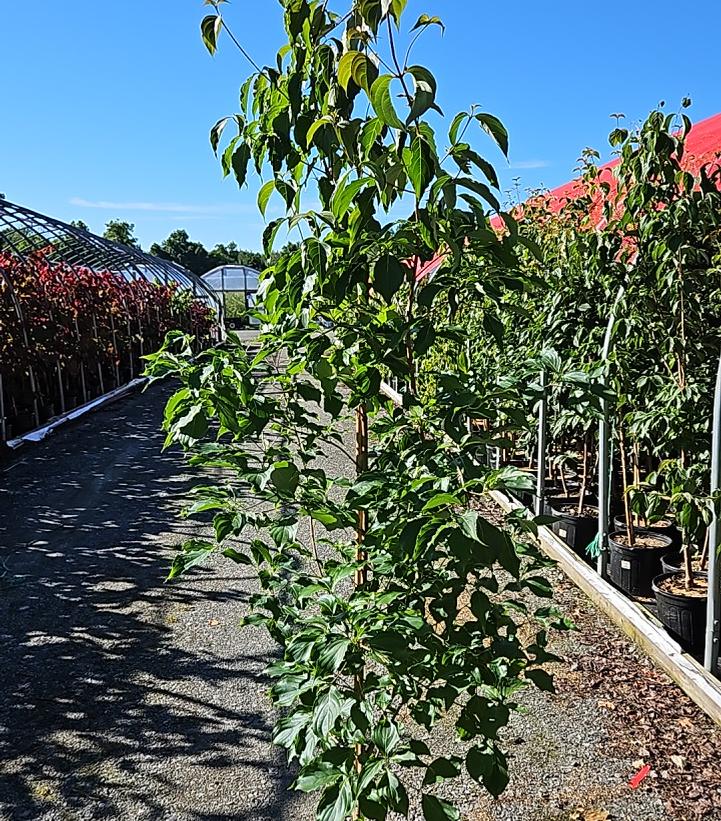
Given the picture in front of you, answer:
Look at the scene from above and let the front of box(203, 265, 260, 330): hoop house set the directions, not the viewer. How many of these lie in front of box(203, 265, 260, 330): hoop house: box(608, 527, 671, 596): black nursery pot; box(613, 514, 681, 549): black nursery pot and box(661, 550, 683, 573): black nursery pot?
3

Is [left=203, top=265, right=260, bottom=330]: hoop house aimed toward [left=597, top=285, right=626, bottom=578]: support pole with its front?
yes

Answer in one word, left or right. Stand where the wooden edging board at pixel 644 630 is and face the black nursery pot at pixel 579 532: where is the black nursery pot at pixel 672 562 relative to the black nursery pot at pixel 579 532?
right

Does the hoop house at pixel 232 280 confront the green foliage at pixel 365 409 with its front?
yes

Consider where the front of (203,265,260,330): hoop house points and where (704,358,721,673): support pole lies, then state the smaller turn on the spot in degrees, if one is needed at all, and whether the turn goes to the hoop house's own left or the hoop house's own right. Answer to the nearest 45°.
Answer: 0° — it already faces it

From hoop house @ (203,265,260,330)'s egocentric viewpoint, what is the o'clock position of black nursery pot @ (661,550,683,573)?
The black nursery pot is roughly at 12 o'clock from the hoop house.

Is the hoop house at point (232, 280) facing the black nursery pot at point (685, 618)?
yes

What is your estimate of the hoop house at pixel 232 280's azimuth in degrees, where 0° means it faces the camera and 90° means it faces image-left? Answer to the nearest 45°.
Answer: approximately 0°
